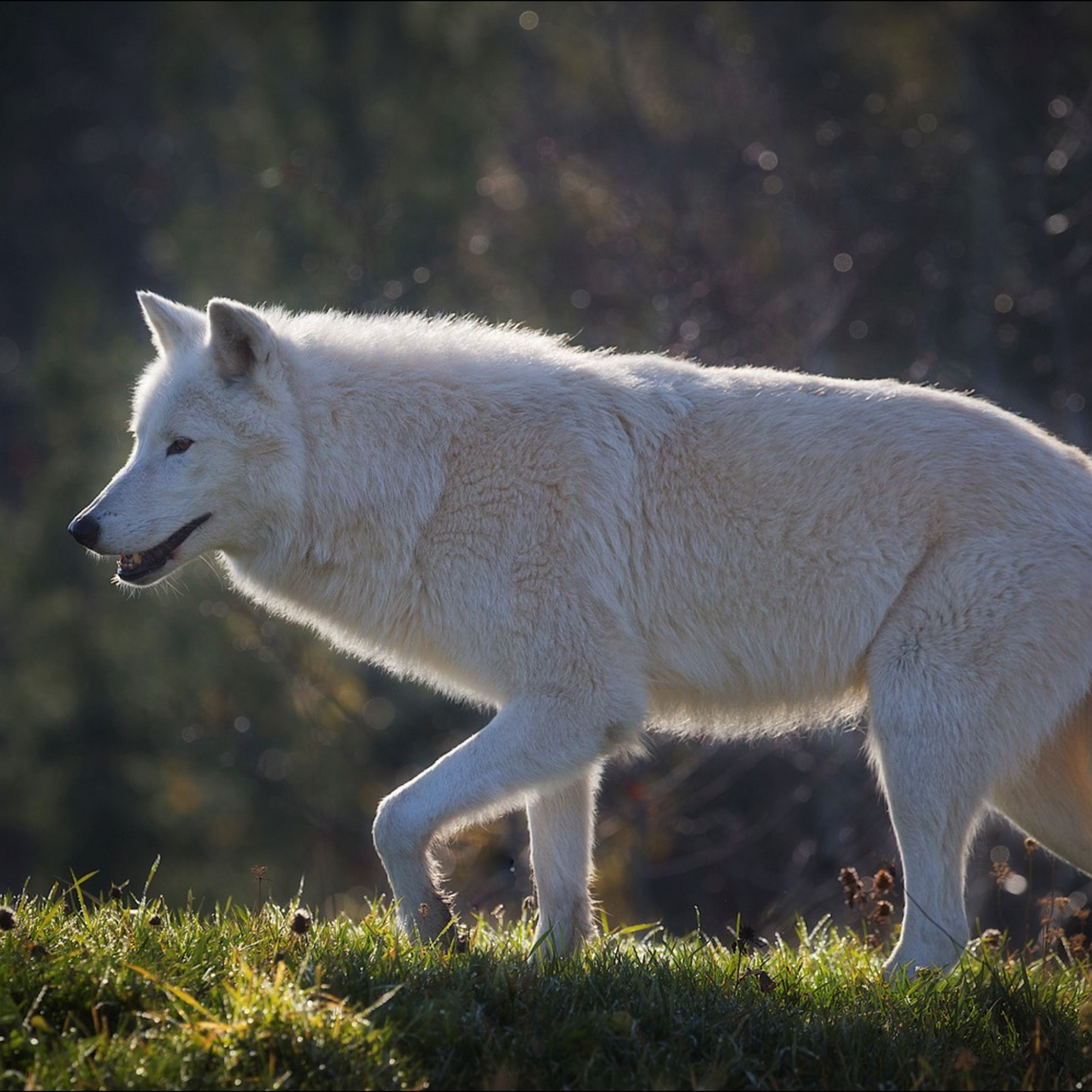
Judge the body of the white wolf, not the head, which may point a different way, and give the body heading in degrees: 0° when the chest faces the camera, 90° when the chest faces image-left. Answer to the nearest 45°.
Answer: approximately 90°
